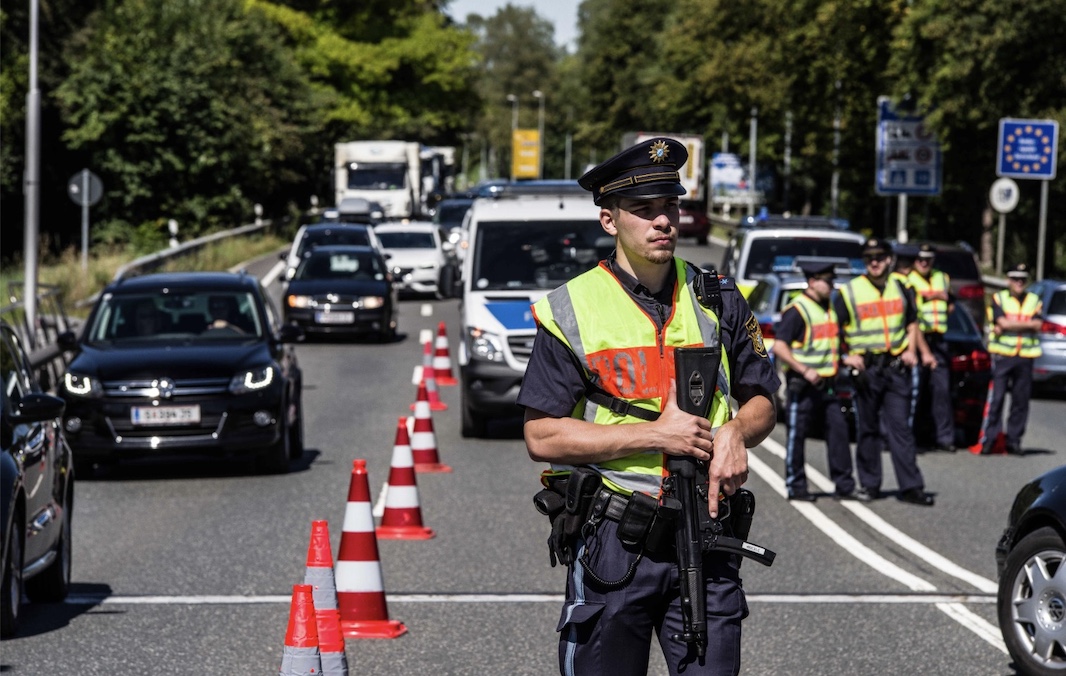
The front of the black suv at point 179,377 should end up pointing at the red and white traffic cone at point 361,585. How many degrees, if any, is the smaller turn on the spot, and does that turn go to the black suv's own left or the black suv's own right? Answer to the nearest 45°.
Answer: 0° — it already faces it

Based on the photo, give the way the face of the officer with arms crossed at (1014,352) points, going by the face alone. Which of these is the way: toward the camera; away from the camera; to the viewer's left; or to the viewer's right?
toward the camera

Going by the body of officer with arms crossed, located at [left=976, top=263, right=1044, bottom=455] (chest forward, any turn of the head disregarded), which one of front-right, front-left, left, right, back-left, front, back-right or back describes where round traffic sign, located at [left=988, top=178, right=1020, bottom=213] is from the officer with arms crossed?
back

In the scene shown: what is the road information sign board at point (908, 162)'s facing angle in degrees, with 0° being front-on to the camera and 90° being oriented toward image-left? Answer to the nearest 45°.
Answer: approximately 0°

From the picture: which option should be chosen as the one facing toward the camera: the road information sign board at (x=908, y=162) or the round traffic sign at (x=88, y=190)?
the road information sign board

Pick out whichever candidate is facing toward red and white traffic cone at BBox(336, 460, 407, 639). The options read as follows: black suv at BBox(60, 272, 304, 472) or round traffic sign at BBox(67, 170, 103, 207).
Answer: the black suv

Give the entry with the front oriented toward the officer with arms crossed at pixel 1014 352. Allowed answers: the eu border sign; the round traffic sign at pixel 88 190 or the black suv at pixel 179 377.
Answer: the eu border sign

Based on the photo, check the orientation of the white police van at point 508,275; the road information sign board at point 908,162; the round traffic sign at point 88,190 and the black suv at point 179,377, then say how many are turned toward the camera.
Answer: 3

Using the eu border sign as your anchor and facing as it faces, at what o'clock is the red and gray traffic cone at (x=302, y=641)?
The red and gray traffic cone is roughly at 12 o'clock from the eu border sign.

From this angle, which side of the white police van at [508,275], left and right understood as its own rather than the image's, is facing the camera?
front

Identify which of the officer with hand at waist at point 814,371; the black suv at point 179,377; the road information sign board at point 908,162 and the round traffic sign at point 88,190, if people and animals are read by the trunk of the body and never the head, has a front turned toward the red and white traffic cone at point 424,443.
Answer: the road information sign board

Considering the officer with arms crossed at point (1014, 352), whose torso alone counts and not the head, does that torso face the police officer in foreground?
yes

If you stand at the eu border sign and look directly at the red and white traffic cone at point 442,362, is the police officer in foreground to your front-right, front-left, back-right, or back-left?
front-left

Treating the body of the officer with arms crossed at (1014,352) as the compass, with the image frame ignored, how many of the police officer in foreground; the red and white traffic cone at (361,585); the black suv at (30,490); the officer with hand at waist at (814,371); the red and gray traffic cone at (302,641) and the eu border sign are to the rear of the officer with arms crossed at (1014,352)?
1

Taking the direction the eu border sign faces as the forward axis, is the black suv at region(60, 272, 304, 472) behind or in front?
in front

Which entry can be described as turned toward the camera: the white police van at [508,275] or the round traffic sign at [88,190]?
the white police van

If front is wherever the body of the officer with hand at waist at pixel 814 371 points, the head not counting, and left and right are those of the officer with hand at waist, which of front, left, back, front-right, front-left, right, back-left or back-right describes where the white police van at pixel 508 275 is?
back

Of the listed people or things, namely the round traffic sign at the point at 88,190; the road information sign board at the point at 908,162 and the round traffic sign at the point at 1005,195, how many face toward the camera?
2

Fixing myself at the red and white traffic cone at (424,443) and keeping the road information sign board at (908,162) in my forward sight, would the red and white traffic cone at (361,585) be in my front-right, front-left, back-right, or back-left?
back-right
